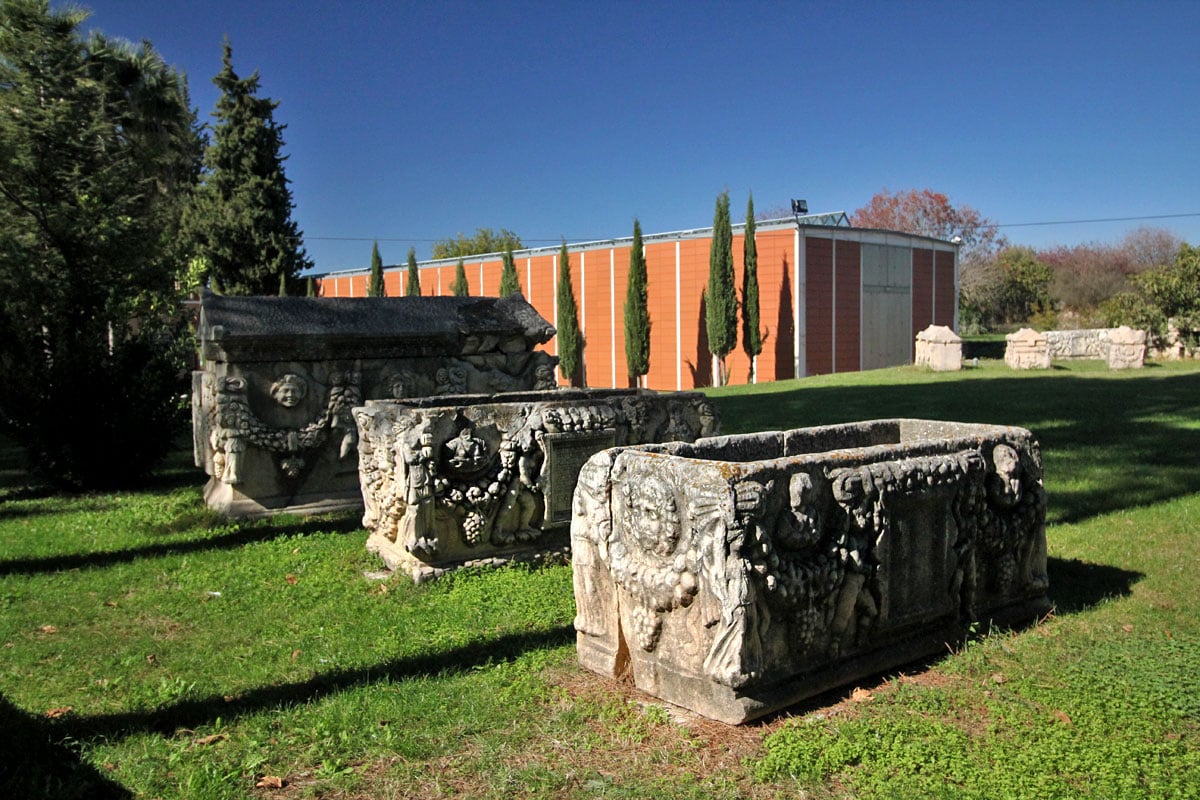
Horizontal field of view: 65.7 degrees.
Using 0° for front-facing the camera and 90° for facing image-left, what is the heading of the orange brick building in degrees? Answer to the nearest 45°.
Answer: approximately 315°

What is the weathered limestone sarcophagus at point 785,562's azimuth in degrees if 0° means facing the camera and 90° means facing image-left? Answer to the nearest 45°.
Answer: approximately 315°

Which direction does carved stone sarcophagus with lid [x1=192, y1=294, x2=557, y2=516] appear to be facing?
toward the camera

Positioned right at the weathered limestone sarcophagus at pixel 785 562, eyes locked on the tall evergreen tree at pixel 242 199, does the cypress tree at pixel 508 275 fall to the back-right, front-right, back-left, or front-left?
front-right

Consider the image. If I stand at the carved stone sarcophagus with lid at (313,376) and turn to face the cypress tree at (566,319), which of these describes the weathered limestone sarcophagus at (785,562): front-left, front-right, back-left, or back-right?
back-right

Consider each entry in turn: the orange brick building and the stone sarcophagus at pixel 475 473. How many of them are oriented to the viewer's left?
0

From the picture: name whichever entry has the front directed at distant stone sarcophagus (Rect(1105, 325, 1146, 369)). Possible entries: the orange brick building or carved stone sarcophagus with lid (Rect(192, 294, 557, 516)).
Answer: the orange brick building

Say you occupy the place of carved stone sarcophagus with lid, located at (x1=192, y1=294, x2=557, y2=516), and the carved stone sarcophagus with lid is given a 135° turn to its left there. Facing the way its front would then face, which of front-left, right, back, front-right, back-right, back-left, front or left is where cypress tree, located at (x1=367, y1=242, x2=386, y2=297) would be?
front-left

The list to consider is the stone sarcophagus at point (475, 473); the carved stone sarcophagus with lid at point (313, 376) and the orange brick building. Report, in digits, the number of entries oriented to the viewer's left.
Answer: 0

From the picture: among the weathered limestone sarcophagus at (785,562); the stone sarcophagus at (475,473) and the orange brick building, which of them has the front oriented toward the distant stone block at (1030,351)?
the orange brick building

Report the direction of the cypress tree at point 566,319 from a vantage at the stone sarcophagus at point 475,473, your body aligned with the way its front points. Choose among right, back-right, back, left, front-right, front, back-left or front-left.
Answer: back-left

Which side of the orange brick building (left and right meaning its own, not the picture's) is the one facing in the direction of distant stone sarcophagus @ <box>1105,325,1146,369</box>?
front

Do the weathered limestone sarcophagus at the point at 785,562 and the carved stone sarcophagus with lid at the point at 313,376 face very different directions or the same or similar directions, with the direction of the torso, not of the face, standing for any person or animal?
same or similar directions

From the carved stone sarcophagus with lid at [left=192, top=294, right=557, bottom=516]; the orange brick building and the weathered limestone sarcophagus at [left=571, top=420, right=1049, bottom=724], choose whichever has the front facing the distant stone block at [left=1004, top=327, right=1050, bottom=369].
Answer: the orange brick building
